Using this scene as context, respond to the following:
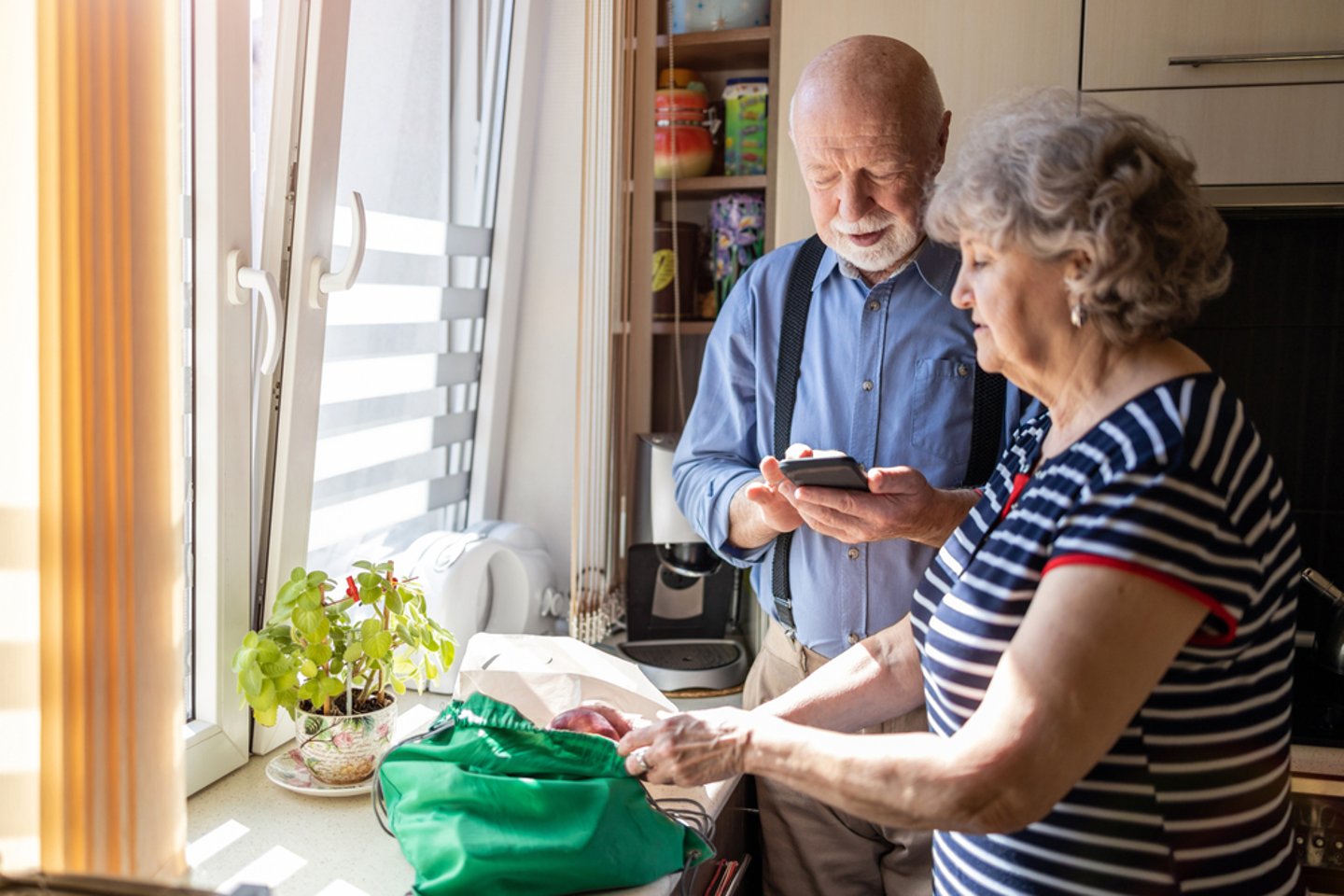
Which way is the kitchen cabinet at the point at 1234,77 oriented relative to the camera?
toward the camera

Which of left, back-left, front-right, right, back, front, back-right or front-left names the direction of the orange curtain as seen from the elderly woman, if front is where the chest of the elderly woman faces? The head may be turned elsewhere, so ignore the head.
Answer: front

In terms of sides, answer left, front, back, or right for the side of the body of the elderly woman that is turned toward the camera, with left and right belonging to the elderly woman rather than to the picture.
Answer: left

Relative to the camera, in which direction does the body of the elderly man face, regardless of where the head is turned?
toward the camera

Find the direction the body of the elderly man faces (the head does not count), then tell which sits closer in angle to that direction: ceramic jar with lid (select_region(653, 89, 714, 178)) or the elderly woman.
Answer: the elderly woman

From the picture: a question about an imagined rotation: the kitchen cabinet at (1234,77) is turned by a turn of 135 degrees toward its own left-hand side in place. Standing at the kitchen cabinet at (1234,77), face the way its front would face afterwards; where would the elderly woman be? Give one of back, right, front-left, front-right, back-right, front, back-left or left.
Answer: back-right

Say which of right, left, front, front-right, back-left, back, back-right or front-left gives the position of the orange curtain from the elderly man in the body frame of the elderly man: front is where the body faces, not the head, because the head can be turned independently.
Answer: front-right

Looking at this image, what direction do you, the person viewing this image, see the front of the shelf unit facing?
facing the viewer

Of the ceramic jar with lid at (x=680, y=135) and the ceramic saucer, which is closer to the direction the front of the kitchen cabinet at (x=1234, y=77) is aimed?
the ceramic saucer

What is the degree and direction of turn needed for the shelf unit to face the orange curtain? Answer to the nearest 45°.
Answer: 0° — it already faces it

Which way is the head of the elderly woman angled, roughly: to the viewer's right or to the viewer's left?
to the viewer's left
